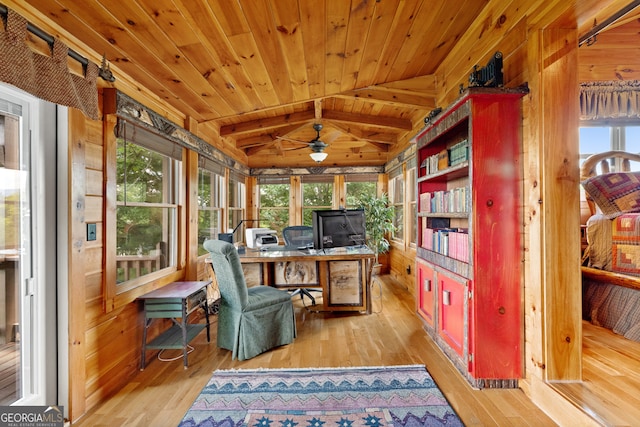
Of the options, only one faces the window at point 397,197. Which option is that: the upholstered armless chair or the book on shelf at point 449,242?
the upholstered armless chair

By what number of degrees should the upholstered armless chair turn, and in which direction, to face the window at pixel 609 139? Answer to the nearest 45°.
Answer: approximately 45° to its right

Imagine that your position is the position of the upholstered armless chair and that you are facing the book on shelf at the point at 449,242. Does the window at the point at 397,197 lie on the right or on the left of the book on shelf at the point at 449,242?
left

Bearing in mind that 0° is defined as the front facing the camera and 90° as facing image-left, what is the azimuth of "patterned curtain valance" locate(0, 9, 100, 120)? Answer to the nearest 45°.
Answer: approximately 315°

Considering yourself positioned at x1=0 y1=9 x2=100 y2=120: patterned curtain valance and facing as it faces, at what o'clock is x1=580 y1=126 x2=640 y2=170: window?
The window is roughly at 11 o'clock from the patterned curtain valance.

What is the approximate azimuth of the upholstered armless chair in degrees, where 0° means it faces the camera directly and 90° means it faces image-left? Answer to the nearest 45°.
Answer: approximately 225°
